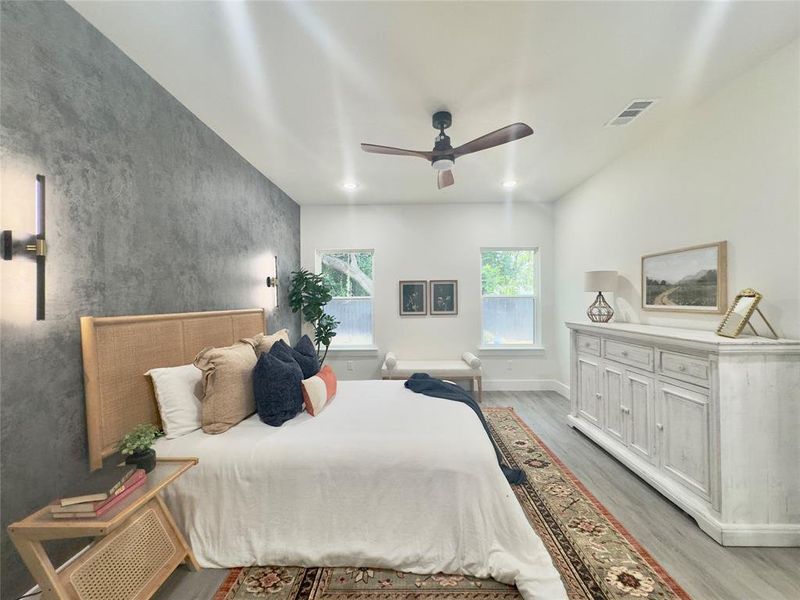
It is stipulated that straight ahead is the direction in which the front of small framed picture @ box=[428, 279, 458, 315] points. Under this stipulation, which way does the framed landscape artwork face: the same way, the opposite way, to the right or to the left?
to the right

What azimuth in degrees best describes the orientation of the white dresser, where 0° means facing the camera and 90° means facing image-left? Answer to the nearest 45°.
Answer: approximately 45°

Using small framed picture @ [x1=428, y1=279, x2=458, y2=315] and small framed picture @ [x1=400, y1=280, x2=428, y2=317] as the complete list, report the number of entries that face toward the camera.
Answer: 2

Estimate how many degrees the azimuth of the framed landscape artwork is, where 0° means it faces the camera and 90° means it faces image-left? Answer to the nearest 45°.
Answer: approximately 45°

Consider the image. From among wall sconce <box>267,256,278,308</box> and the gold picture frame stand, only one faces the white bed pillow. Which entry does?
the gold picture frame stand

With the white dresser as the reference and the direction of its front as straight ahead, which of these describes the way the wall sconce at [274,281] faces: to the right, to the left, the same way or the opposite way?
the opposite way

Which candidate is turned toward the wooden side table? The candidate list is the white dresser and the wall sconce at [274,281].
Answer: the white dresser

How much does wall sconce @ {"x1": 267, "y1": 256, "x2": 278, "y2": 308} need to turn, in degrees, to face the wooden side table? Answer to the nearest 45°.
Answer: approximately 90° to its right

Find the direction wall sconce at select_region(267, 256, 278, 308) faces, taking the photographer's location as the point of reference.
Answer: facing to the right of the viewer

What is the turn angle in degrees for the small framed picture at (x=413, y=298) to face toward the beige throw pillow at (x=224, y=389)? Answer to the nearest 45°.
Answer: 0° — it already faces it

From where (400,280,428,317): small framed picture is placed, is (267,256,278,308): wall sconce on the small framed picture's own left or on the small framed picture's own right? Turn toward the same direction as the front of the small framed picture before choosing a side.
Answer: on the small framed picture's own right
